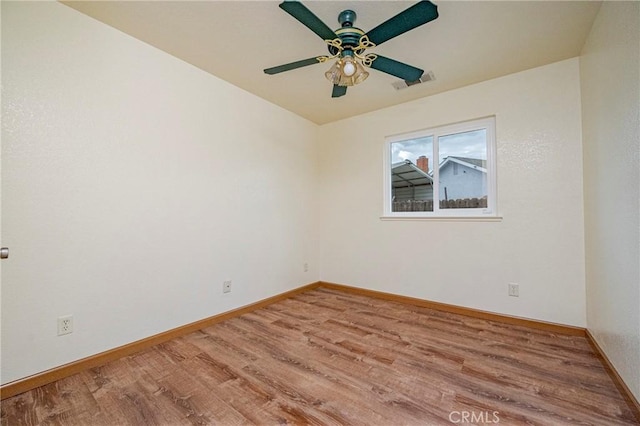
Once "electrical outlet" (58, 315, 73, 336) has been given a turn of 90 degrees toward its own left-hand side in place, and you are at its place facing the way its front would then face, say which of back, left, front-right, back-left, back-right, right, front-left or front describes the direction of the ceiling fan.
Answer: front-right

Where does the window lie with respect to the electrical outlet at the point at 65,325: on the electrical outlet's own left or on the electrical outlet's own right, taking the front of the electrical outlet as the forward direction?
on the electrical outlet's own left
